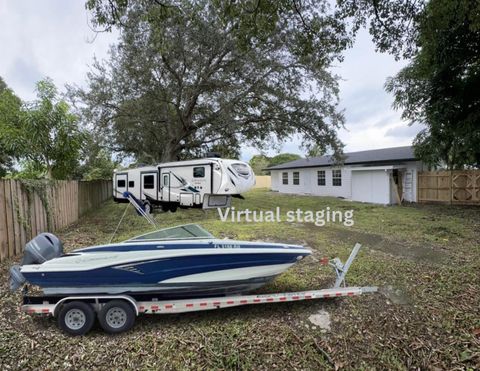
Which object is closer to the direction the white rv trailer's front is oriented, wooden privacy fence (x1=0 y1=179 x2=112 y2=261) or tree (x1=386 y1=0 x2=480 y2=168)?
the tree

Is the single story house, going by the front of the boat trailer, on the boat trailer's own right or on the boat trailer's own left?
on the boat trailer's own left

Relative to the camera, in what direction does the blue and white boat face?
facing to the right of the viewer

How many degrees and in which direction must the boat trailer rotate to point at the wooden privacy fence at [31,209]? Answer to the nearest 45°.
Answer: approximately 135° to its left

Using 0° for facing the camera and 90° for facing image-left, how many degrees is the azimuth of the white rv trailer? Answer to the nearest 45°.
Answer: approximately 315°

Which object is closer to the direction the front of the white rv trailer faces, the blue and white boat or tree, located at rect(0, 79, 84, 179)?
the blue and white boat

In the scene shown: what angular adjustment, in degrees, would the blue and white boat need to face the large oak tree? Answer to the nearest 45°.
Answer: approximately 90° to its left

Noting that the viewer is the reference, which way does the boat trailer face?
facing to the right of the viewer

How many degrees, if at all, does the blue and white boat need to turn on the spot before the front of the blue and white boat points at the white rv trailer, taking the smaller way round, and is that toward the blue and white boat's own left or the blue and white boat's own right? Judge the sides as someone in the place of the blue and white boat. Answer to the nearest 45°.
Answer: approximately 90° to the blue and white boat's own left

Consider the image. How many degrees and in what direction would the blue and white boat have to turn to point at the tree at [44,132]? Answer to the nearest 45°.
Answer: approximately 135° to its left

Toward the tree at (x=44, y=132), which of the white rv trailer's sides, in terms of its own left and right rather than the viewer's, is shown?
back
